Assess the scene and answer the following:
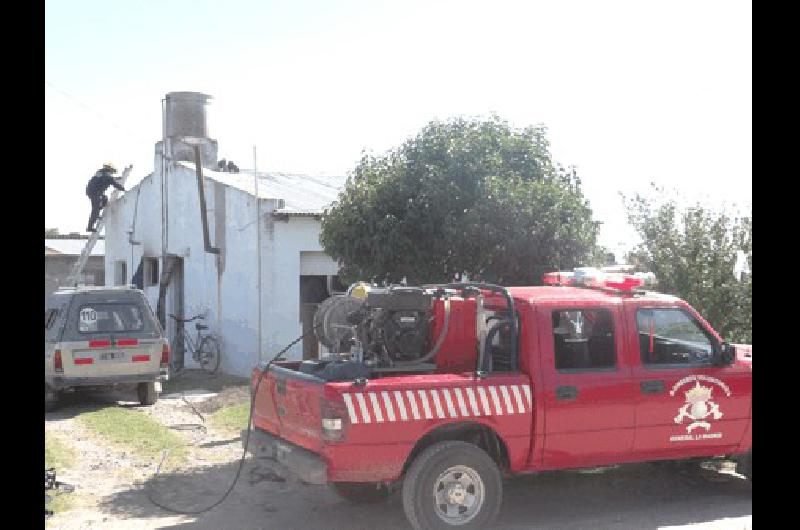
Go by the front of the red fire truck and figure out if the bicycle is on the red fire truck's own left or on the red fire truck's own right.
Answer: on the red fire truck's own left

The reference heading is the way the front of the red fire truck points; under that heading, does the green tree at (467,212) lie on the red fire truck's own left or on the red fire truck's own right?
on the red fire truck's own left

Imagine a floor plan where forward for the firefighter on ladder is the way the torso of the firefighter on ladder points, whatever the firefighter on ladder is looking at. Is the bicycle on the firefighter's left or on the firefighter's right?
on the firefighter's right

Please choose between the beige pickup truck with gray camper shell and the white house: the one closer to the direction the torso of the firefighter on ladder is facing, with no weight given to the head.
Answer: the white house

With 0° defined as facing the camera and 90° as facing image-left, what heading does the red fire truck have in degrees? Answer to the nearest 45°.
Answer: approximately 225°

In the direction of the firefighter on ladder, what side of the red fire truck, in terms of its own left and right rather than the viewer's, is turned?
left

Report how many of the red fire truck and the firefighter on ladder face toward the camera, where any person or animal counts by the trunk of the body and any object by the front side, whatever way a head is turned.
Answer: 0

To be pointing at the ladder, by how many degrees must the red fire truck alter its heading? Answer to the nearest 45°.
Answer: approximately 90° to its left

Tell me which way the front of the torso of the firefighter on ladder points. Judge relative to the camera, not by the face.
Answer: to the viewer's right
